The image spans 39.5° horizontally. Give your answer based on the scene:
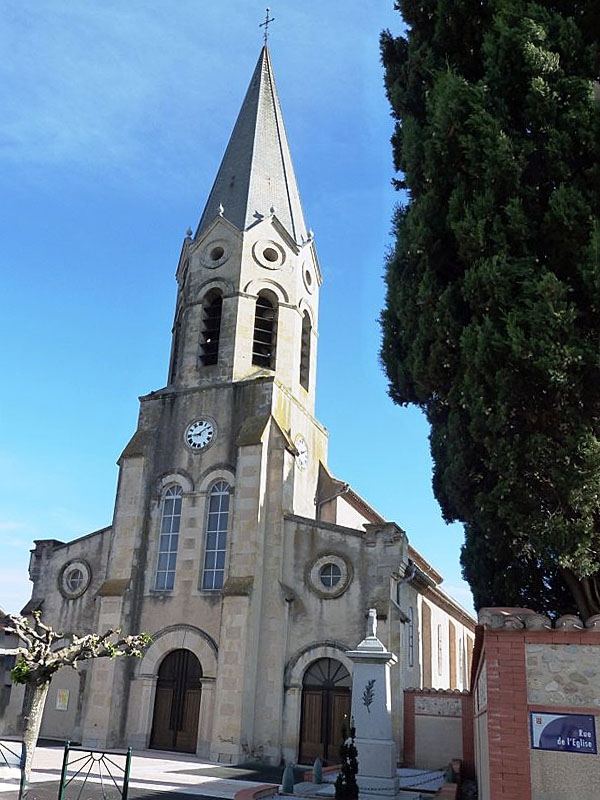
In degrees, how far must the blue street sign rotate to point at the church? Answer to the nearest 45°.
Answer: approximately 135° to its right

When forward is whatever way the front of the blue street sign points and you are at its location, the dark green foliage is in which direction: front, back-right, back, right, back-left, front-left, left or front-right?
back-right

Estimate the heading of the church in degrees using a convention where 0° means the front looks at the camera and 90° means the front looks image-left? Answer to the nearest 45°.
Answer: approximately 45°

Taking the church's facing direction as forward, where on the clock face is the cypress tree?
The cypress tree is roughly at 10 o'clock from the church.

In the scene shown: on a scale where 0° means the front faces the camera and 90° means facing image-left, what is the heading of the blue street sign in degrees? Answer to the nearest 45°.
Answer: approximately 0°

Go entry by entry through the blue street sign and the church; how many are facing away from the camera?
0

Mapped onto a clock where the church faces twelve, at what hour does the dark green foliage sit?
The dark green foliage is roughly at 10 o'clock from the church.
